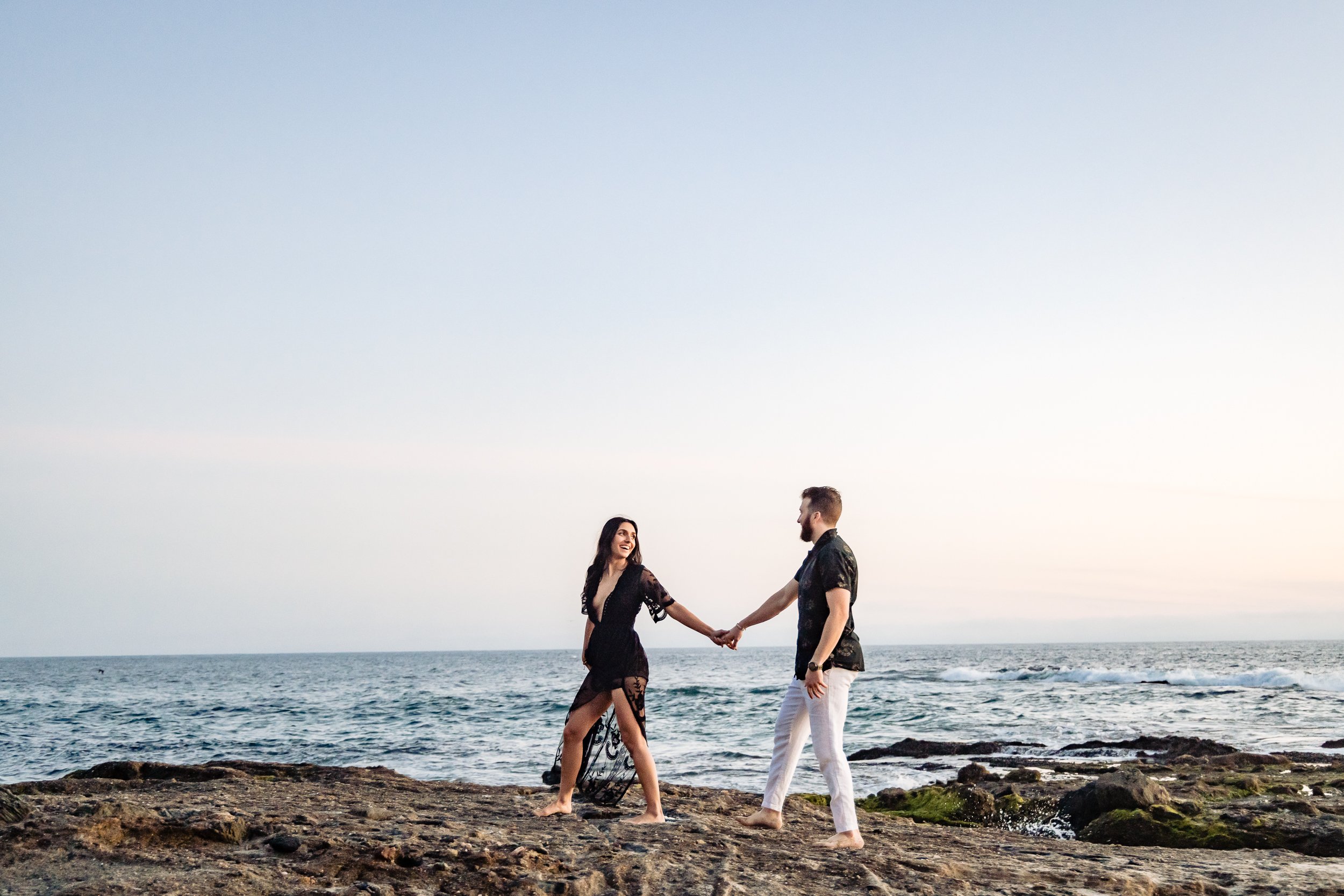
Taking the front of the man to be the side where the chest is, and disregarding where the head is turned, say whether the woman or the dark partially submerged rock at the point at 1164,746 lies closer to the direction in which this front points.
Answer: the woman

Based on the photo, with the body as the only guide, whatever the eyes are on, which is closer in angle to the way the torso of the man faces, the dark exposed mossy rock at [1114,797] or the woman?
the woman

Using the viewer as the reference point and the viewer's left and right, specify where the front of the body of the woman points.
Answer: facing the viewer and to the left of the viewer

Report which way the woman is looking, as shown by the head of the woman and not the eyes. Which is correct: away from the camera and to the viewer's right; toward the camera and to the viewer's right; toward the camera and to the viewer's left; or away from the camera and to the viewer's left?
toward the camera and to the viewer's right

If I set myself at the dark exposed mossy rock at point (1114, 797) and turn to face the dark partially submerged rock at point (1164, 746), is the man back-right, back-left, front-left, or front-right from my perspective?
back-left

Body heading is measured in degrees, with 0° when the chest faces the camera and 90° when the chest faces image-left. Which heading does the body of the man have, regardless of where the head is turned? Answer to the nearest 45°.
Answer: approximately 90°

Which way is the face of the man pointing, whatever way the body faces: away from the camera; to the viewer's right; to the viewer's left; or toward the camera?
to the viewer's left

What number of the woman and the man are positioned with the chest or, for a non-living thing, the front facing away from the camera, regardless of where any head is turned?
0
